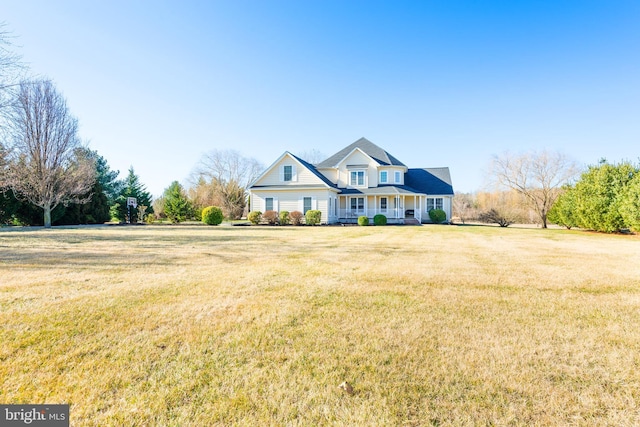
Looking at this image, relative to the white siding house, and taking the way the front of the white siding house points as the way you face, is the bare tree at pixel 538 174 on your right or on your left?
on your left

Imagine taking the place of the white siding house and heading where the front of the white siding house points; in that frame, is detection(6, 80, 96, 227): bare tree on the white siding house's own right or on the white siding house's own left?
on the white siding house's own right

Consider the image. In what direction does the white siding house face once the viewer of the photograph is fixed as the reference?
facing the viewer

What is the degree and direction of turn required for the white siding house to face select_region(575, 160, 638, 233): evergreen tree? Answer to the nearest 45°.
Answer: approximately 45° to its left

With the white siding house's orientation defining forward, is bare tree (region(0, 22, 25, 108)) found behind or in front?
in front

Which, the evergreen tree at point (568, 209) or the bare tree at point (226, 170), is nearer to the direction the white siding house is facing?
the evergreen tree

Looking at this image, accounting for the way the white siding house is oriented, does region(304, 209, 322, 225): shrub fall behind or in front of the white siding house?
in front

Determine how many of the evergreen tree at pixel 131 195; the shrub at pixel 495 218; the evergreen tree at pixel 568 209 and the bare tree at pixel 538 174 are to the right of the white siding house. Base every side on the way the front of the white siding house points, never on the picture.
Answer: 1

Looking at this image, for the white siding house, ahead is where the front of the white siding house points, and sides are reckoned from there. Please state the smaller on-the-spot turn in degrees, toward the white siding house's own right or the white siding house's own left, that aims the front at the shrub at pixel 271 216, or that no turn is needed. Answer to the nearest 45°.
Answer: approximately 45° to the white siding house's own right

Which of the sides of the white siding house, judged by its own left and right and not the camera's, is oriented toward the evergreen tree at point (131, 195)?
right
